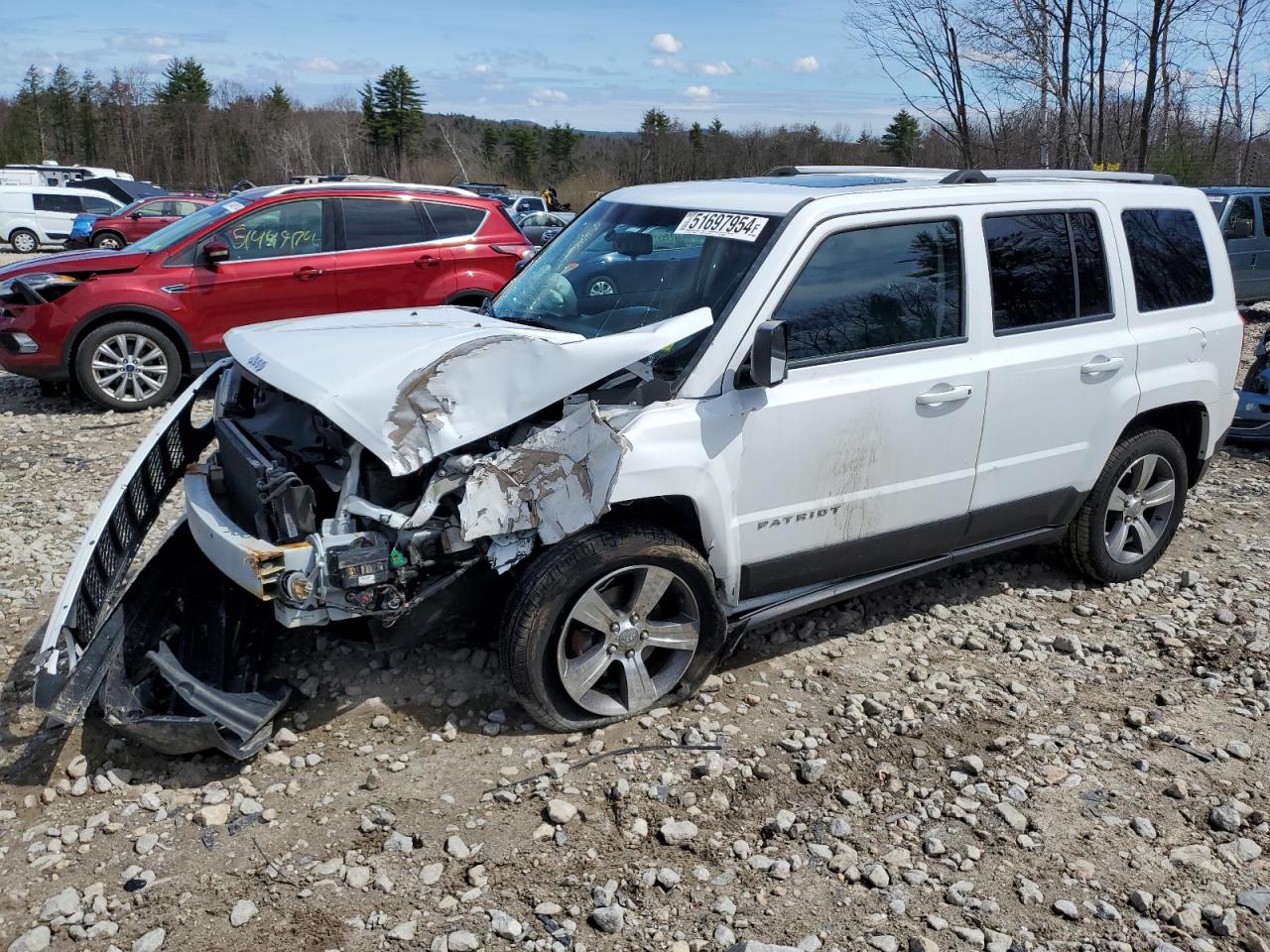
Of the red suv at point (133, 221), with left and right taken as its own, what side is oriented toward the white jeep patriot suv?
left

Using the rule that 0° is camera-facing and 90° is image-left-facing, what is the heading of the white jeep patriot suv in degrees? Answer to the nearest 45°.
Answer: approximately 45°

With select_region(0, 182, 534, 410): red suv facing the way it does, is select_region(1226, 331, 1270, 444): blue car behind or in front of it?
behind

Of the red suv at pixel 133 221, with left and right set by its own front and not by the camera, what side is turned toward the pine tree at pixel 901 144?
back

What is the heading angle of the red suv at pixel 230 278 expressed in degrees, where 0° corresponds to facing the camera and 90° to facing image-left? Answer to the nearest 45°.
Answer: approximately 90°

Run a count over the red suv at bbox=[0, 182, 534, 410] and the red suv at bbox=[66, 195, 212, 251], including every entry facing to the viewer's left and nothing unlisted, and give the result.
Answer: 2

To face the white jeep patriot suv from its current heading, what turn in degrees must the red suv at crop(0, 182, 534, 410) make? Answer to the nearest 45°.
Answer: approximately 90° to its left

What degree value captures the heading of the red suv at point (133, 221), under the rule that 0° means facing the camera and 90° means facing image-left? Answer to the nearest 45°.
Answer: approximately 90°

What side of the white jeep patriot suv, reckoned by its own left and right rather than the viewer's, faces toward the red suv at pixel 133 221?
right
